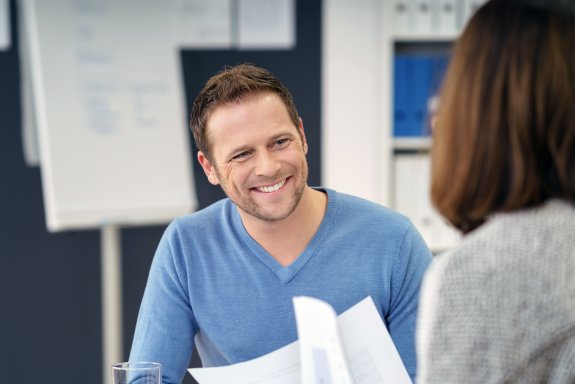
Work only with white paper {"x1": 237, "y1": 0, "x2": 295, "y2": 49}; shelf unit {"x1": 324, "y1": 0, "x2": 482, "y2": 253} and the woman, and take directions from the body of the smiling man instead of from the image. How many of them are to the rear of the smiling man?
2

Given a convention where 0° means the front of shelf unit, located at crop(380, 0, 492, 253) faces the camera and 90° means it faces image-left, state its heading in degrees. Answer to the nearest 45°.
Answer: approximately 0°

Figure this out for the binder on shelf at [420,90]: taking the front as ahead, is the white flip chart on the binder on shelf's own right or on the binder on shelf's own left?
on the binder on shelf's own right

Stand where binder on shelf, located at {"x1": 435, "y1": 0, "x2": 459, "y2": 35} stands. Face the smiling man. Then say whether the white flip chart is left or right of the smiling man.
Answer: right

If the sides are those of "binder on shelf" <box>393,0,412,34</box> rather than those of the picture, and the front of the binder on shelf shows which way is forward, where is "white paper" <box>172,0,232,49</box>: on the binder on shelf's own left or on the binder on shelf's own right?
on the binder on shelf's own right

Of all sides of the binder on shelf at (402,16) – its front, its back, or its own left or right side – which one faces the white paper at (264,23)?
right

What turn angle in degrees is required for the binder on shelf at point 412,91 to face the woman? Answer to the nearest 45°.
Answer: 0° — it already faces them

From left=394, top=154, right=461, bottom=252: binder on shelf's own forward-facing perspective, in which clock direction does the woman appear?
The woman is roughly at 12 o'clock from the binder on shelf.
